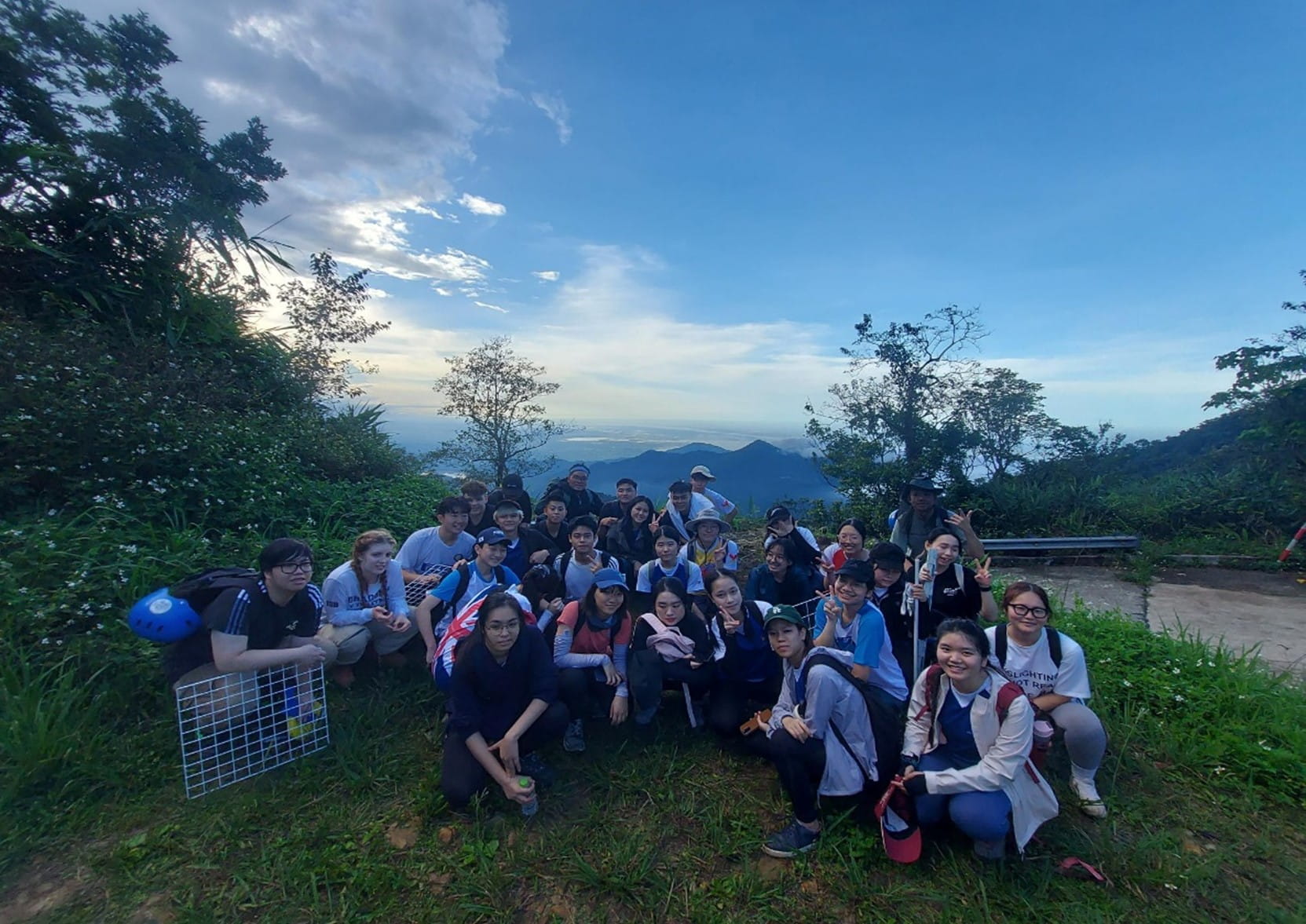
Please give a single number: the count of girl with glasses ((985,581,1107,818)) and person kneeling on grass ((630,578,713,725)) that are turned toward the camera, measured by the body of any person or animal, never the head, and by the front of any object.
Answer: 2

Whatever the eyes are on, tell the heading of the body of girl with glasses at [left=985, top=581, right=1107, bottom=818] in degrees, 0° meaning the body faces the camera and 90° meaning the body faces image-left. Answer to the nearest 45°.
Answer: approximately 0°

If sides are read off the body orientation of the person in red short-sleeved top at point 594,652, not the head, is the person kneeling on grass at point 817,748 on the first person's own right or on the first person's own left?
on the first person's own left

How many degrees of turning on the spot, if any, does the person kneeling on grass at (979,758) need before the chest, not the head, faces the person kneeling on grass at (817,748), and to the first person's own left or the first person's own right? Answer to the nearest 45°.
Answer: approximately 45° to the first person's own right
